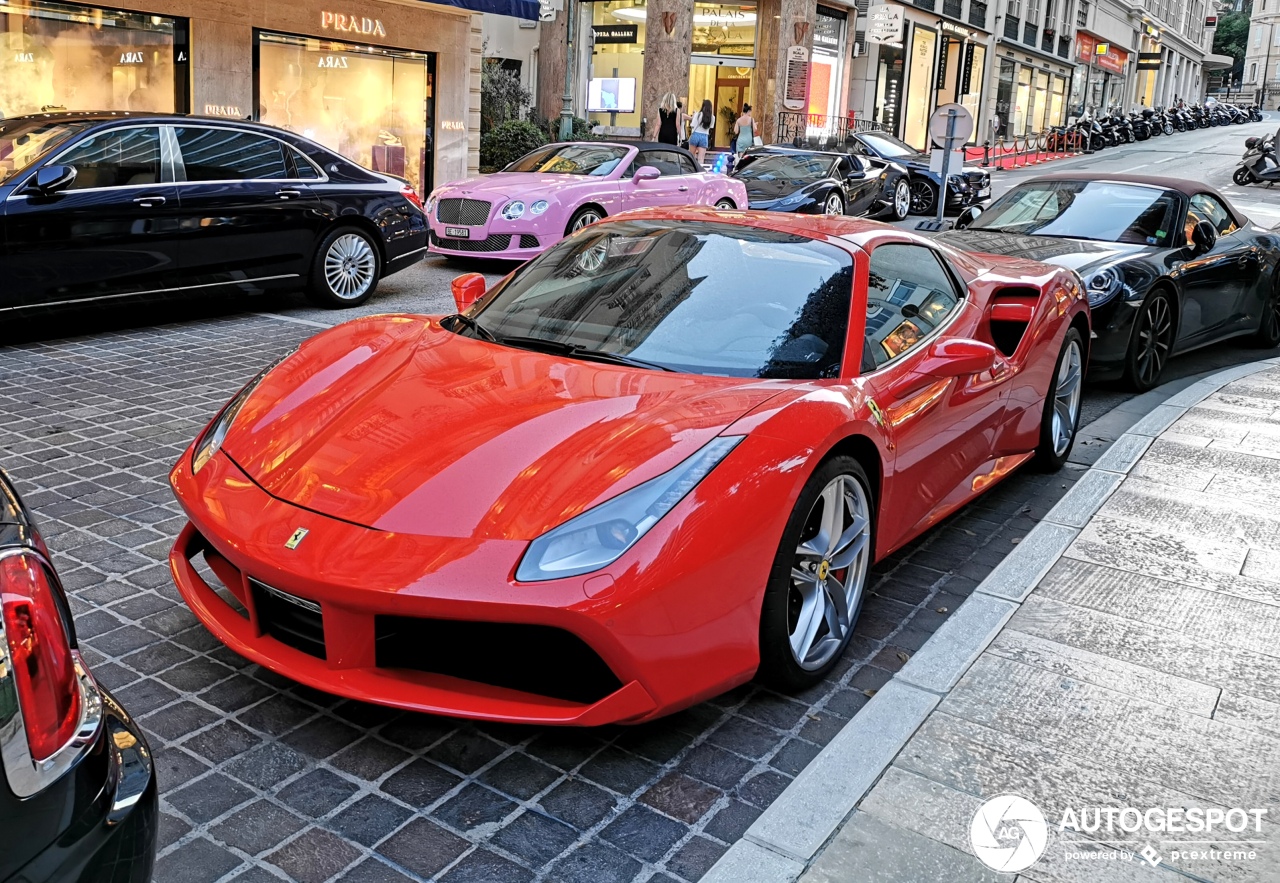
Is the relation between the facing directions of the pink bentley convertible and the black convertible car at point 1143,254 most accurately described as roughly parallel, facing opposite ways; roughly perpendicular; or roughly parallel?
roughly parallel

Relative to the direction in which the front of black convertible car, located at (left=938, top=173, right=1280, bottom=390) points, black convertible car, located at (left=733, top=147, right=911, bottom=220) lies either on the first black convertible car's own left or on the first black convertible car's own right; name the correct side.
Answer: on the first black convertible car's own right

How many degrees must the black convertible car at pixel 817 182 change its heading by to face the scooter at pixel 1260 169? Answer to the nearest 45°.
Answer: approximately 180°

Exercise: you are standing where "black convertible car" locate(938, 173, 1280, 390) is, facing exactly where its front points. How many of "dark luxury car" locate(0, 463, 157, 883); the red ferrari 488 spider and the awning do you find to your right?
1

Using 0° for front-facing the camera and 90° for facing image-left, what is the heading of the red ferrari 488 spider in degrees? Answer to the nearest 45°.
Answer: approximately 45°

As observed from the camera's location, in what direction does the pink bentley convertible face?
facing the viewer and to the left of the viewer

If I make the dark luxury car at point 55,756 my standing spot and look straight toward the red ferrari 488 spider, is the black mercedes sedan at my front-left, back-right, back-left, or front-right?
front-left

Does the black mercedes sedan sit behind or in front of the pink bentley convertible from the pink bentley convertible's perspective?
in front

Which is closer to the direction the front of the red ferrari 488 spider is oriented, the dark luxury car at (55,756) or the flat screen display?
the dark luxury car

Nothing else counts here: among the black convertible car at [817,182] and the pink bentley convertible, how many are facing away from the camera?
0

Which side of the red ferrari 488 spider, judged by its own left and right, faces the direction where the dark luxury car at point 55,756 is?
front

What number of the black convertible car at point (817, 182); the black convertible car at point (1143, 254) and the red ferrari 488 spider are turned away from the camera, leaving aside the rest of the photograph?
0

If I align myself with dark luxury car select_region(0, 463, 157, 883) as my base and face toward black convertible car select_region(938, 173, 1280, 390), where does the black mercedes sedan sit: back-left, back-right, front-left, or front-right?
front-left

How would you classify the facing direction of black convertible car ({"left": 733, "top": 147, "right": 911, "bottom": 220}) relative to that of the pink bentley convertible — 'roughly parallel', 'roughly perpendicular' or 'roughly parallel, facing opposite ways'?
roughly parallel

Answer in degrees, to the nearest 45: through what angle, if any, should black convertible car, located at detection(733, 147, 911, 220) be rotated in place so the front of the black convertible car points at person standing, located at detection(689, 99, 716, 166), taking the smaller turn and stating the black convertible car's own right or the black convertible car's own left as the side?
approximately 135° to the black convertible car's own right
